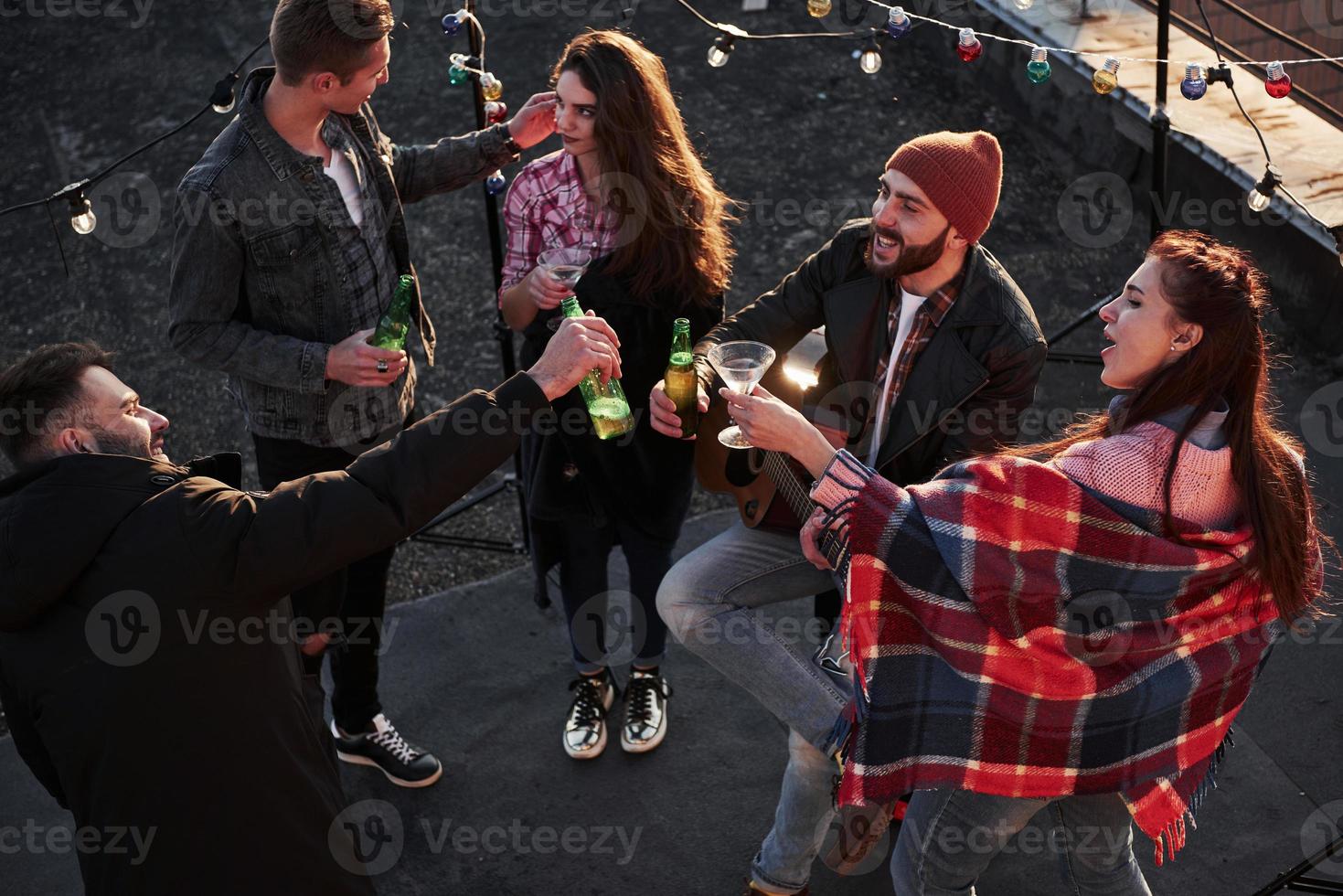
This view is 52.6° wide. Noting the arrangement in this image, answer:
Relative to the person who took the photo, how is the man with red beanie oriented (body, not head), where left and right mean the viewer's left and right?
facing the viewer and to the left of the viewer

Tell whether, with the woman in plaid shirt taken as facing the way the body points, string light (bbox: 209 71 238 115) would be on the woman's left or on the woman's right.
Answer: on the woman's right

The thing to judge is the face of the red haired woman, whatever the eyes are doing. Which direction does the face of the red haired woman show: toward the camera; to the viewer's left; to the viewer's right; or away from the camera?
to the viewer's left

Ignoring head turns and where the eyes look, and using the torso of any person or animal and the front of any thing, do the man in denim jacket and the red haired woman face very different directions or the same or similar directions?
very different directions

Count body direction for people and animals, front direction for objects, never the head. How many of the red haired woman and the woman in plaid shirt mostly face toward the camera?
1

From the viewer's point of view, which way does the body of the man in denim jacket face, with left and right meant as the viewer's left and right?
facing the viewer and to the right of the viewer

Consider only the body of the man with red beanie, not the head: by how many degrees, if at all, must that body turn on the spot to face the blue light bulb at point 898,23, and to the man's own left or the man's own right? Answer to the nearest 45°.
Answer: approximately 135° to the man's own right

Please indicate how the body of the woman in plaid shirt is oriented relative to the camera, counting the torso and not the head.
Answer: toward the camera

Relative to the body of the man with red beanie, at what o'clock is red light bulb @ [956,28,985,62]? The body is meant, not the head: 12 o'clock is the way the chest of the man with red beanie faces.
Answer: The red light bulb is roughly at 5 o'clock from the man with red beanie.

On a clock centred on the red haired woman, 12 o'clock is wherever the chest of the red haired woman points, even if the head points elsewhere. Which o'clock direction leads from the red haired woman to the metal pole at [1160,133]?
The metal pole is roughly at 3 o'clock from the red haired woman.

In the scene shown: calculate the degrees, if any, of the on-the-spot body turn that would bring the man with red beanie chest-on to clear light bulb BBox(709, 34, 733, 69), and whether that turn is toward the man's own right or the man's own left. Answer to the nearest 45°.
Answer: approximately 90° to the man's own right

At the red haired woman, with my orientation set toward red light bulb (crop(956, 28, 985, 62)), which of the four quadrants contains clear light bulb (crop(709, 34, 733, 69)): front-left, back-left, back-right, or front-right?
front-left

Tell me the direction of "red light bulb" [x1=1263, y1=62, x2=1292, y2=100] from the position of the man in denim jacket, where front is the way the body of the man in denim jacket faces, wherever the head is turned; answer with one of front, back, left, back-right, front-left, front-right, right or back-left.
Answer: front-left

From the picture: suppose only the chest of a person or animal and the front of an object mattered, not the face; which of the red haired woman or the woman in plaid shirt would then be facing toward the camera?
the woman in plaid shirt

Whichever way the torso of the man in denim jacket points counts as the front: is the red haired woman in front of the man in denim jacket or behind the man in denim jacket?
in front

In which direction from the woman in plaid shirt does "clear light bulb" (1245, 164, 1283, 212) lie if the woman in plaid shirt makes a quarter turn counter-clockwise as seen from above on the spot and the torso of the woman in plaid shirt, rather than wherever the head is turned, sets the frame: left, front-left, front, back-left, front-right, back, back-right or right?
front

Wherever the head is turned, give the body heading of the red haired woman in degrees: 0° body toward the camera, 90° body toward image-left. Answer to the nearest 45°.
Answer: approximately 90°

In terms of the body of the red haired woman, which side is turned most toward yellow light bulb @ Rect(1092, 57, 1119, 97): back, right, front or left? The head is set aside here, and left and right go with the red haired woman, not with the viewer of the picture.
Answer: right

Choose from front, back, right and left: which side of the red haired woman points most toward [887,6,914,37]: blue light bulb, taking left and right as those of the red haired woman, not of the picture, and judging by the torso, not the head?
right
